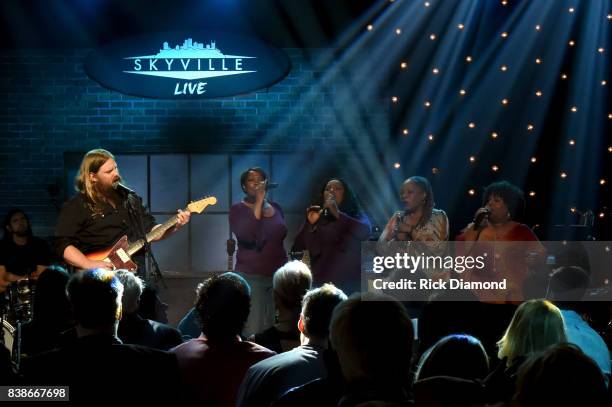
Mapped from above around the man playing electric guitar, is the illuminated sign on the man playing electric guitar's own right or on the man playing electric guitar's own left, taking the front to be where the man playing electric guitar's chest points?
on the man playing electric guitar's own left

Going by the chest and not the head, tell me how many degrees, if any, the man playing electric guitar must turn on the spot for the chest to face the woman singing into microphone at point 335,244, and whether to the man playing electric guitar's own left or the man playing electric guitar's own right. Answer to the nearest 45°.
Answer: approximately 45° to the man playing electric guitar's own left

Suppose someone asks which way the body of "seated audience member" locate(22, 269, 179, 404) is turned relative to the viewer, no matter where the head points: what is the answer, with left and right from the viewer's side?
facing away from the viewer

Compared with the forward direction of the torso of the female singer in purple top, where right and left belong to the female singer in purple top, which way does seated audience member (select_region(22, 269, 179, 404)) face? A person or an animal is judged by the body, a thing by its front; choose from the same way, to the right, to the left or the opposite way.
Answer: the opposite way

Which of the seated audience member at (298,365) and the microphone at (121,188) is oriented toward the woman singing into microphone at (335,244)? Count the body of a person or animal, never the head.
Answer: the seated audience member

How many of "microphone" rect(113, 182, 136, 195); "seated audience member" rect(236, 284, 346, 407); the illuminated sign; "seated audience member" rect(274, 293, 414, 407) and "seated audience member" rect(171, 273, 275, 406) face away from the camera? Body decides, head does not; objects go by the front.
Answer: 3

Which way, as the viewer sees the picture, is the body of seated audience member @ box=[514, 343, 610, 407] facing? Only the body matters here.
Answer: away from the camera

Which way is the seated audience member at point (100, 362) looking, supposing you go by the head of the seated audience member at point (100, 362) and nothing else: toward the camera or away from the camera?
away from the camera

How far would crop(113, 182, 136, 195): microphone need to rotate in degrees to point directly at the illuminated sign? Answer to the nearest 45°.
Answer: approximately 90° to its right

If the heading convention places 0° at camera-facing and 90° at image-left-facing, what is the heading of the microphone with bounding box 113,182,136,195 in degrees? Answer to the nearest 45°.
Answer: approximately 90°
